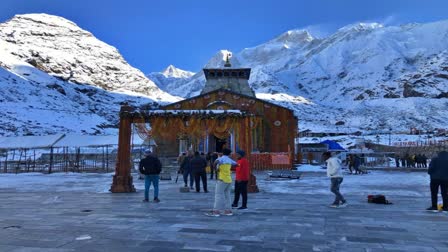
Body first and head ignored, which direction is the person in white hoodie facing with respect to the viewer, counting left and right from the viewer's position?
facing to the left of the viewer

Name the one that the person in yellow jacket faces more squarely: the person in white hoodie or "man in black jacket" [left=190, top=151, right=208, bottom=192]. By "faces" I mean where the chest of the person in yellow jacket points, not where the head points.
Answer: the man in black jacket

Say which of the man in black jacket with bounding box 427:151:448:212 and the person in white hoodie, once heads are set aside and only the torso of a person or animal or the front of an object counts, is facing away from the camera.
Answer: the man in black jacket

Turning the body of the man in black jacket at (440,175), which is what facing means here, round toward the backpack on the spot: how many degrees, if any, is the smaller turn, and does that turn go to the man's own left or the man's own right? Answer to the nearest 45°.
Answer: approximately 45° to the man's own left

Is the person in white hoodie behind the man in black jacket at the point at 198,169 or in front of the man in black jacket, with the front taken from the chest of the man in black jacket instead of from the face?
behind

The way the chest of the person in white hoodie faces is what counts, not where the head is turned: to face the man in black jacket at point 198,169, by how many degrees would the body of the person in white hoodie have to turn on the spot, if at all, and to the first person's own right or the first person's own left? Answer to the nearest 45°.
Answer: approximately 45° to the first person's own right

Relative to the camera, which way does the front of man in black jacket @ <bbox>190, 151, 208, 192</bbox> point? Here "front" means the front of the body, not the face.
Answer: away from the camera
